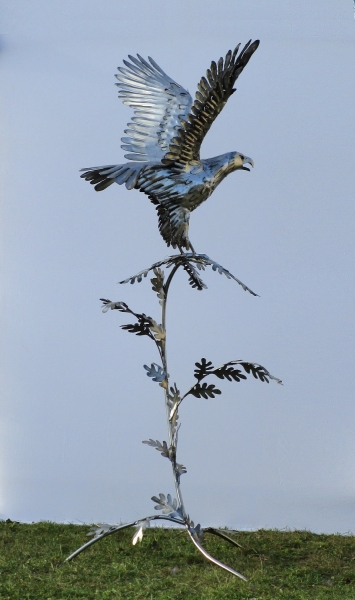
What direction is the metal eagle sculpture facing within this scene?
to the viewer's right
